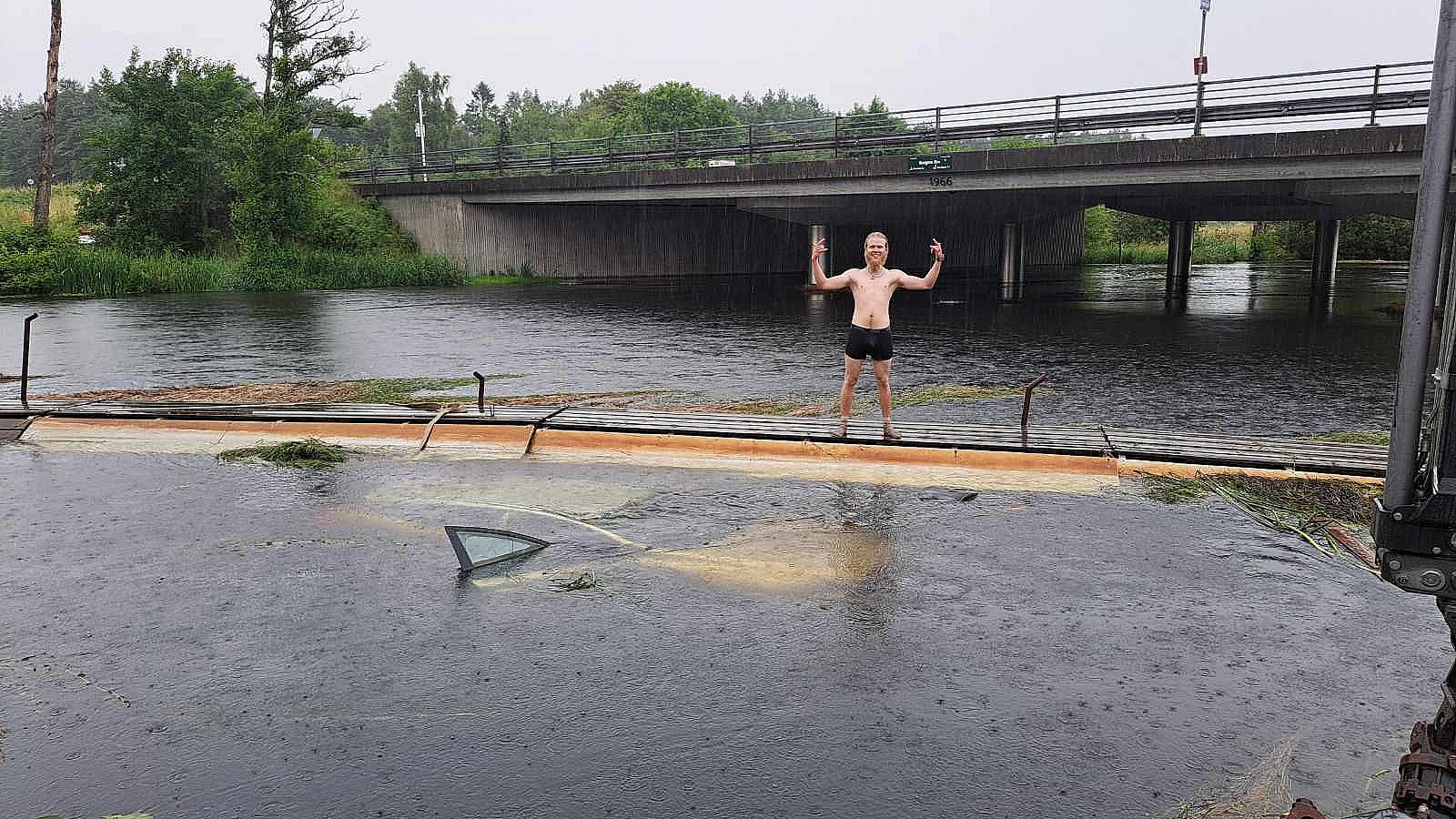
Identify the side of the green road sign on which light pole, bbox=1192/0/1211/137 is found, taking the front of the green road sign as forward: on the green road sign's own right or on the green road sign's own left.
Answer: on the green road sign's own left

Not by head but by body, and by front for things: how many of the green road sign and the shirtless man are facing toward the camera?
2

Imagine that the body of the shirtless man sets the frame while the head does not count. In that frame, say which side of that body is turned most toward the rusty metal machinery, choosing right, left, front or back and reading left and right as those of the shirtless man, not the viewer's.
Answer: front

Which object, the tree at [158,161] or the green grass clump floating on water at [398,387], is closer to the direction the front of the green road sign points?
the green grass clump floating on water

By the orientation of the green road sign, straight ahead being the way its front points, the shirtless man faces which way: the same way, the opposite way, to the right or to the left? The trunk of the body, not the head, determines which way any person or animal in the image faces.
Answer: the same way

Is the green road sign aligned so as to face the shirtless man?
yes

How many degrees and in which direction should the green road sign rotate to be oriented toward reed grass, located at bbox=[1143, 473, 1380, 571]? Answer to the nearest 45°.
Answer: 0° — it already faces it

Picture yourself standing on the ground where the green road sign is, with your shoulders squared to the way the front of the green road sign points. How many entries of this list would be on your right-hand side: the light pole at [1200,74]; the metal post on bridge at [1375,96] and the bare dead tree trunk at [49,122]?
1

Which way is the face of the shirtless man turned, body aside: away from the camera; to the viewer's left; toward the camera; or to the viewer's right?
toward the camera

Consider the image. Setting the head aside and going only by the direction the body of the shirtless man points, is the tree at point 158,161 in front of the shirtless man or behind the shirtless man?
behind

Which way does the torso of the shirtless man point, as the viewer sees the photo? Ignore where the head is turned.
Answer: toward the camera

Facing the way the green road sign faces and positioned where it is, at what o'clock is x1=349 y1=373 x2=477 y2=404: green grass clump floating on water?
The green grass clump floating on water is roughly at 1 o'clock from the green road sign.

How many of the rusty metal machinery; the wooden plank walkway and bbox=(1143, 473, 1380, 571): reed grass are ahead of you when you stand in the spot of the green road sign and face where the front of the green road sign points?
3

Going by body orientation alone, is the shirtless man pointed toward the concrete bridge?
no

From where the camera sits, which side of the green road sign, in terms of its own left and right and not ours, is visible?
front

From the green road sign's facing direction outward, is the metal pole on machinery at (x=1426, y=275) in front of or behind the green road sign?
in front

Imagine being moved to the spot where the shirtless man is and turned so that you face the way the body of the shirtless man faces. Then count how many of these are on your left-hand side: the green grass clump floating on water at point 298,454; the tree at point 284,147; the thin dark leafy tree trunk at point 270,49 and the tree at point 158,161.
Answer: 0

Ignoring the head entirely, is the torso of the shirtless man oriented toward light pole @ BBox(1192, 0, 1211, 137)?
no

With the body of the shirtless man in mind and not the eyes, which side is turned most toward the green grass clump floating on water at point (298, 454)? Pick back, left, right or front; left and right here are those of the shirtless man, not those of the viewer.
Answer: right

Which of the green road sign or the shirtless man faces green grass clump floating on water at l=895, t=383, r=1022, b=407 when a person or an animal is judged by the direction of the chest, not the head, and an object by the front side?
the green road sign
